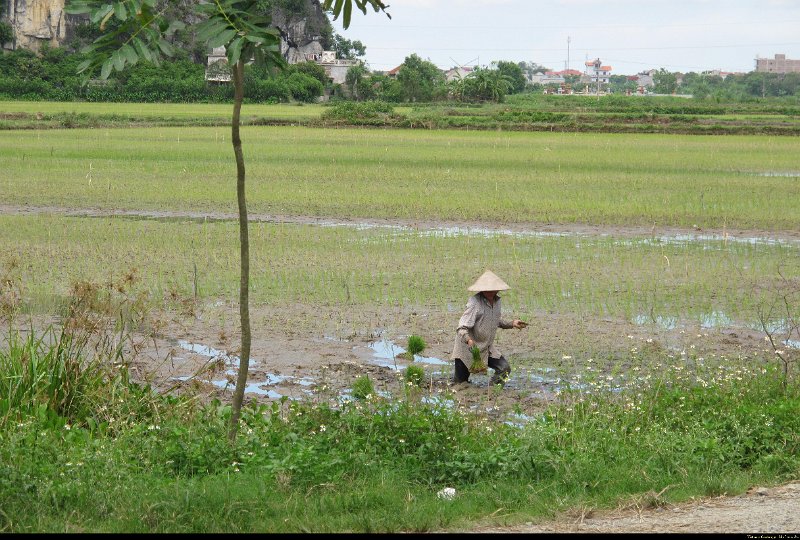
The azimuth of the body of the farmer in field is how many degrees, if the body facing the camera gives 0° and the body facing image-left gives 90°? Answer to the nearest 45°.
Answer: approximately 315°

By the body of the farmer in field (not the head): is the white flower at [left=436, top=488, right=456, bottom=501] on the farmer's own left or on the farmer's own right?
on the farmer's own right

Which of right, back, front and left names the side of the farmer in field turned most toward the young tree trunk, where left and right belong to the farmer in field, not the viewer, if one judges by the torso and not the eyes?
right
